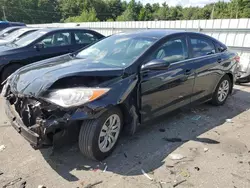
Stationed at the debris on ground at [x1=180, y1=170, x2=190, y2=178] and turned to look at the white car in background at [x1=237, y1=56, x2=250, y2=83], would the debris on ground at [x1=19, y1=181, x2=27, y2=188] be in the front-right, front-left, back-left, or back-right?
back-left

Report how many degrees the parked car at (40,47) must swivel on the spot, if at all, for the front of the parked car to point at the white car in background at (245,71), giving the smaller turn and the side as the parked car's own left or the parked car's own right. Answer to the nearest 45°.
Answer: approximately 135° to the parked car's own left

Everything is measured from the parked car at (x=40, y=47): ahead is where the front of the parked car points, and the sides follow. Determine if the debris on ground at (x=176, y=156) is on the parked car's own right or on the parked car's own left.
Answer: on the parked car's own left

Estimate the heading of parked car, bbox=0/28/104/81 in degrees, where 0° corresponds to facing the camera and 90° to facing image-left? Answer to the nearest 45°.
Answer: approximately 45°

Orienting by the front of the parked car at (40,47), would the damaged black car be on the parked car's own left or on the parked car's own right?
on the parked car's own left

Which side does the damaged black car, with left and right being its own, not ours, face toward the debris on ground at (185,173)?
left

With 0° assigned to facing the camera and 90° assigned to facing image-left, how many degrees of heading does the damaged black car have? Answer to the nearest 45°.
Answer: approximately 45°

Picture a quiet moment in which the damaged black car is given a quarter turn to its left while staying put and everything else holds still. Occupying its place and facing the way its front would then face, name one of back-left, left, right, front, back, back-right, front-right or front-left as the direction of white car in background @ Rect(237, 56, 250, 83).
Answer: left

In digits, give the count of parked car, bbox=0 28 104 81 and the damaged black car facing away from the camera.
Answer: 0

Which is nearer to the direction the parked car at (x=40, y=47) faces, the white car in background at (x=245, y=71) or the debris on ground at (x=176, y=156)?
the debris on ground
